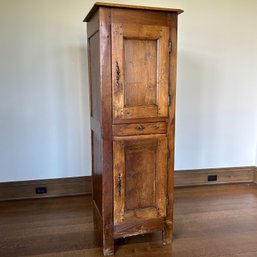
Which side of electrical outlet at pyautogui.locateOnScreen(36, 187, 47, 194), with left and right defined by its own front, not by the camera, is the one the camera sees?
front

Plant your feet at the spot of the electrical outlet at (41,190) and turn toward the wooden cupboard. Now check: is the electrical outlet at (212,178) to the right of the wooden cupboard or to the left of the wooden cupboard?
left

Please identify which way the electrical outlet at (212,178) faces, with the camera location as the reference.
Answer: facing the viewer

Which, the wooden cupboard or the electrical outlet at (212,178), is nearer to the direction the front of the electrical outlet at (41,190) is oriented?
the wooden cupboard

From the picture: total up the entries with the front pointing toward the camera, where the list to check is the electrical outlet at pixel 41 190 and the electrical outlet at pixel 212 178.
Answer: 2

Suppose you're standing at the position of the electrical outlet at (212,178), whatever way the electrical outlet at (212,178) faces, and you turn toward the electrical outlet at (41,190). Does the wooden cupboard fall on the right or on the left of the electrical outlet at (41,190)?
left

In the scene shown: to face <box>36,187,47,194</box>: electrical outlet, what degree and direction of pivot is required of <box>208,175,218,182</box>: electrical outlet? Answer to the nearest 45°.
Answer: approximately 45° to its right

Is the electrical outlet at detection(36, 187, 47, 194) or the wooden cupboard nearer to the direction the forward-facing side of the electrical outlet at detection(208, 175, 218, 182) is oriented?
the wooden cupboard

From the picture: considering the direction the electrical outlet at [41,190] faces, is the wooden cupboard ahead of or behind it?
ahead
